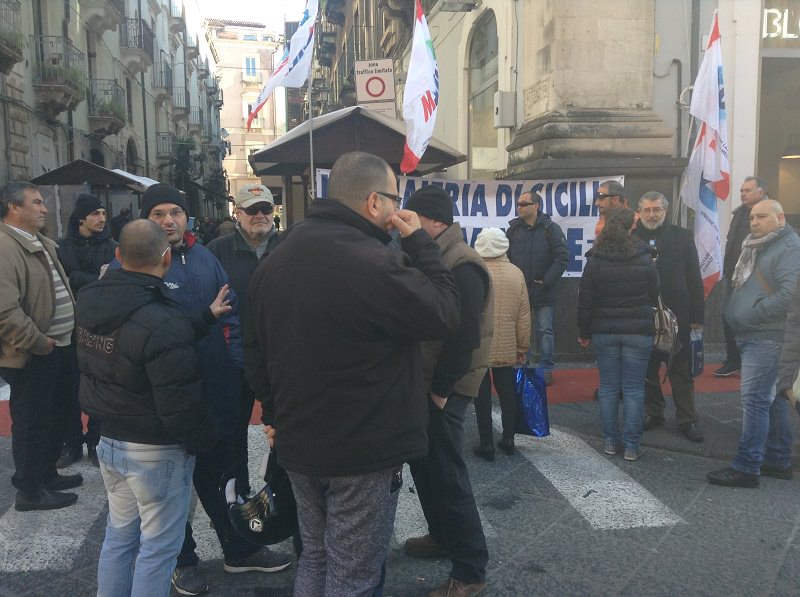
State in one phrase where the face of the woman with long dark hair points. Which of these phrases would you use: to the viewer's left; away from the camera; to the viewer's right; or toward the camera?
away from the camera

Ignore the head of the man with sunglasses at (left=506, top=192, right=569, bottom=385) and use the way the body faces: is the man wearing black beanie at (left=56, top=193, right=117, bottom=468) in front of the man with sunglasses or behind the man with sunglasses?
in front

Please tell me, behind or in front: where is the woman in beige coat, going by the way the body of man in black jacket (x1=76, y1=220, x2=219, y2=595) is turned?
in front

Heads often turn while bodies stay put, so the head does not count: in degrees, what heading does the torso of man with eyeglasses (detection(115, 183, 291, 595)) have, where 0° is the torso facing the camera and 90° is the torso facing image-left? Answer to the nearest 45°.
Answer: approximately 0°

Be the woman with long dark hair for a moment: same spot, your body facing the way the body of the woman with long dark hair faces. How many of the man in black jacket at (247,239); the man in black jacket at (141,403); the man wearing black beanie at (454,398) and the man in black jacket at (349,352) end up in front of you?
0

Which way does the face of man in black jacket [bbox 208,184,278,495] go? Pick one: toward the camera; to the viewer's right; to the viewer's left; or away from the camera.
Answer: toward the camera

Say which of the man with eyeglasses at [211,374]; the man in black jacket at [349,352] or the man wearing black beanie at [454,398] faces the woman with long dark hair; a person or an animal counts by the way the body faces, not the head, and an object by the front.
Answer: the man in black jacket

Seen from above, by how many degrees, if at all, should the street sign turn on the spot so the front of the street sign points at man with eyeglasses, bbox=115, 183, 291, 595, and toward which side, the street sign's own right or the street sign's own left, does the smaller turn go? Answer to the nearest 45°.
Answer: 0° — it already faces them

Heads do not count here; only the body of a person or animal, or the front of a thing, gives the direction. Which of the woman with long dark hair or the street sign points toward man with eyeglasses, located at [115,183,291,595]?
the street sign

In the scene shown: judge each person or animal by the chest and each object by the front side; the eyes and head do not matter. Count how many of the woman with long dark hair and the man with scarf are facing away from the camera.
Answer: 1

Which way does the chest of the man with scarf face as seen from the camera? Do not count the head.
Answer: to the viewer's left

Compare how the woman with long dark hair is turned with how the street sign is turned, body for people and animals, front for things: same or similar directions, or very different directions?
very different directions

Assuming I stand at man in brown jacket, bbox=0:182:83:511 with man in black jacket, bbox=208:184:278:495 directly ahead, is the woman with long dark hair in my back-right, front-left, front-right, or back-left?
front-left

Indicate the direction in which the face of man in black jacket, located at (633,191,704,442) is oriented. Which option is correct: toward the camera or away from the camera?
toward the camera

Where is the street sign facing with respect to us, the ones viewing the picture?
facing the viewer

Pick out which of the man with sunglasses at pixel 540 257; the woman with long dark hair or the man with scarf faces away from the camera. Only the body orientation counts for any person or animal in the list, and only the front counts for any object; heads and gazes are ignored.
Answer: the woman with long dark hair

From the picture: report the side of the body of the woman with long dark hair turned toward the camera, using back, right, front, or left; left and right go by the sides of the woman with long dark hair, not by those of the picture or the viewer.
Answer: back

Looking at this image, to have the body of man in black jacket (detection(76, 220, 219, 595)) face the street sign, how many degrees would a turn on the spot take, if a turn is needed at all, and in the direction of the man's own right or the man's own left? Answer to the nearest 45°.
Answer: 0° — they already face it

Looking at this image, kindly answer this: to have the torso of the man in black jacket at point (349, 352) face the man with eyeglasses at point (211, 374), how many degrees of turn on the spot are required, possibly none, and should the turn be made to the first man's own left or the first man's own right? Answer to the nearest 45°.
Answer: approximately 90° to the first man's own left

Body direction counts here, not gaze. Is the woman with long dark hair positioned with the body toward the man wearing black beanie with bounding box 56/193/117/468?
no

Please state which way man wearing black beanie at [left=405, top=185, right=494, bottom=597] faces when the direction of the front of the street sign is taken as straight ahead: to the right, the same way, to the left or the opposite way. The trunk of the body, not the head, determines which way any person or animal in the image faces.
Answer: to the right
